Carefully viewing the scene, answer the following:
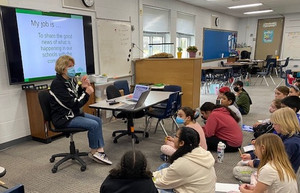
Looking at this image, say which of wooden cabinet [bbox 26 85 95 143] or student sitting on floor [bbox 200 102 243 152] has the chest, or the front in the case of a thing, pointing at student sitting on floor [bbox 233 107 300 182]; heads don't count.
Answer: the wooden cabinet

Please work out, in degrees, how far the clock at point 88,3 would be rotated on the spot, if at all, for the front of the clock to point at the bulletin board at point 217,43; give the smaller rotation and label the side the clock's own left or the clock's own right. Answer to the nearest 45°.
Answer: approximately 90° to the clock's own left

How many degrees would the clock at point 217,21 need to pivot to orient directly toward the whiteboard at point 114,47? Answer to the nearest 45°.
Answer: approximately 45° to its right

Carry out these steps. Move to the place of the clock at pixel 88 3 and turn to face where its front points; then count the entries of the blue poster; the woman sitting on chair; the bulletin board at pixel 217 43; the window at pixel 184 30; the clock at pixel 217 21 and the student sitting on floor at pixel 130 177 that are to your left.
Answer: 4

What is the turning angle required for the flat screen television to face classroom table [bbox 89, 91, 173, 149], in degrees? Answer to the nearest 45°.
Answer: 0° — it already faces it

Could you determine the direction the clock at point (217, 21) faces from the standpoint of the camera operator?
facing the viewer and to the right of the viewer

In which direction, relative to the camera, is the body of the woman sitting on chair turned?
to the viewer's right

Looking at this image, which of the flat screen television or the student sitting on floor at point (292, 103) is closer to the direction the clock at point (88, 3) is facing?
the student sitting on floor

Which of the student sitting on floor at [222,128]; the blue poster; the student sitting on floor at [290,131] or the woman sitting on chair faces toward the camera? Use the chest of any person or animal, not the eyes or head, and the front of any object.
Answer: the blue poster

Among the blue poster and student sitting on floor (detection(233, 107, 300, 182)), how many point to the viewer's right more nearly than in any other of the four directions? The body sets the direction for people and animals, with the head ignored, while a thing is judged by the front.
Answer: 0

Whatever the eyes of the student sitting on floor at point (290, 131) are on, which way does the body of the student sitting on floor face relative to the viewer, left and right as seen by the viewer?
facing to the left of the viewer

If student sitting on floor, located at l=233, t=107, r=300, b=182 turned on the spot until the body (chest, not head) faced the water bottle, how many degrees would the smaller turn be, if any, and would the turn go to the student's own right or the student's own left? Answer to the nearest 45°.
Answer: approximately 45° to the student's own right

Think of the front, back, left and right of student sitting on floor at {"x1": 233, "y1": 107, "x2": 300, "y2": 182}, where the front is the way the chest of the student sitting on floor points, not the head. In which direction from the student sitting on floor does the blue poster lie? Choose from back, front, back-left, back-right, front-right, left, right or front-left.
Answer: right

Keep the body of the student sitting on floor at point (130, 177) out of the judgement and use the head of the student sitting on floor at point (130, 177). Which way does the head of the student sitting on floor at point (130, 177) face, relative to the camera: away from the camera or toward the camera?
away from the camera

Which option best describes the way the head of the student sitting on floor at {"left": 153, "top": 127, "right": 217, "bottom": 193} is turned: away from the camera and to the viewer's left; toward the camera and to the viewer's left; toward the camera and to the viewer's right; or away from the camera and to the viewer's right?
away from the camera and to the viewer's left

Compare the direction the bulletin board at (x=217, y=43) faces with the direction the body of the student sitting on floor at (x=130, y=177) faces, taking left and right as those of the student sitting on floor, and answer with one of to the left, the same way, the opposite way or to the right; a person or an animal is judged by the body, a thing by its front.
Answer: the opposite way

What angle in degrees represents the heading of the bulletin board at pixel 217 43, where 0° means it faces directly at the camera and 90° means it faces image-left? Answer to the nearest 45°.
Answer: approximately 315°

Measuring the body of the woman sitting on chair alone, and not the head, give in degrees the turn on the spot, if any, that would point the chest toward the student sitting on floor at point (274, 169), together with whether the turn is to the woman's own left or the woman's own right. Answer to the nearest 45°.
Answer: approximately 45° to the woman's own right

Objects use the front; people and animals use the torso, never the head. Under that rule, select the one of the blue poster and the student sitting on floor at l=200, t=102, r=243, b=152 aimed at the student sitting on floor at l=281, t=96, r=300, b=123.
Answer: the blue poster

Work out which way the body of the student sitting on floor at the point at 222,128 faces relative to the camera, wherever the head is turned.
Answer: to the viewer's left

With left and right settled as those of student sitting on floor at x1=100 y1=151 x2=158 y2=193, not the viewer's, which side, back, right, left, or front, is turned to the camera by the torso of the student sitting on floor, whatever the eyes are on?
back

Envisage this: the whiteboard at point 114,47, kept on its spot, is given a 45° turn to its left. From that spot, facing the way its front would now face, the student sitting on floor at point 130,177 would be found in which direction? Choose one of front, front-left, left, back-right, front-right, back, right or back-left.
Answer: right
